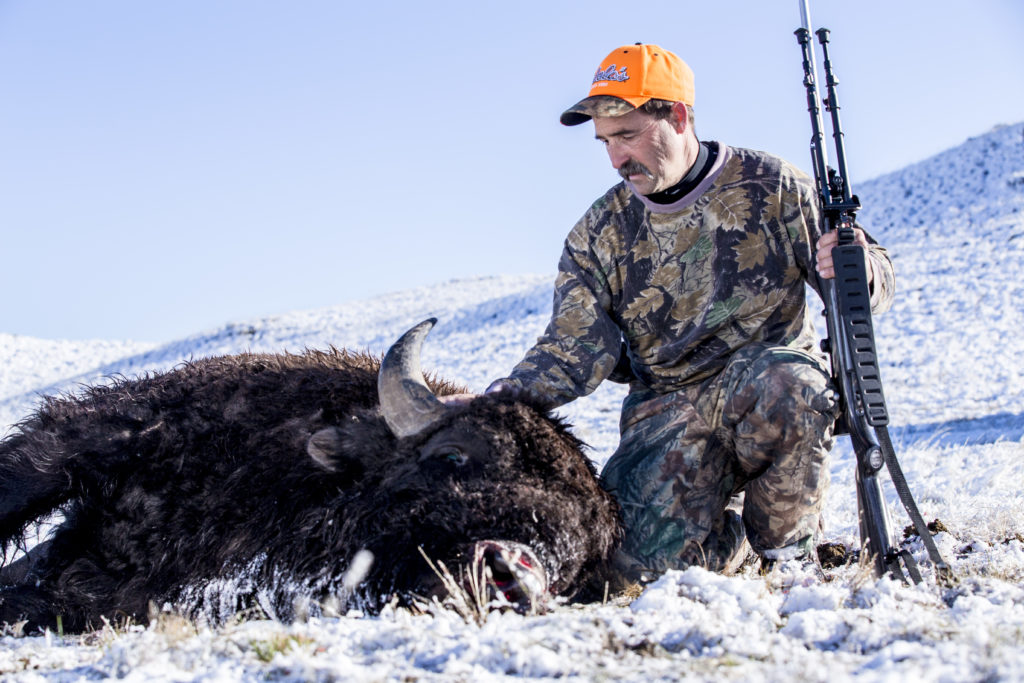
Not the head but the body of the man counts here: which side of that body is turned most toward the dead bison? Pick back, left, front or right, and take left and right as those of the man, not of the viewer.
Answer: right

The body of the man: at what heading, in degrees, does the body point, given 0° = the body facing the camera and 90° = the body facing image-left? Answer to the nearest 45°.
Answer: approximately 45°
